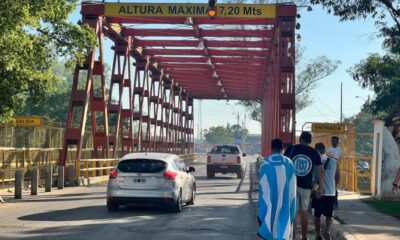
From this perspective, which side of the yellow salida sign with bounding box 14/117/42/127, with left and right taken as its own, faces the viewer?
front

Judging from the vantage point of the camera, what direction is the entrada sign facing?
facing the viewer

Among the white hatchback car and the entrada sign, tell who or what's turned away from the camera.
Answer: the white hatchback car

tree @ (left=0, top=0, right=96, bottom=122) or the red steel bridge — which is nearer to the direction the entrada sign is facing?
the tree

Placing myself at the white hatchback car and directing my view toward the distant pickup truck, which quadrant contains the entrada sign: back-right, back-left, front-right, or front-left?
front-right

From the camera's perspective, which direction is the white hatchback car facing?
away from the camera

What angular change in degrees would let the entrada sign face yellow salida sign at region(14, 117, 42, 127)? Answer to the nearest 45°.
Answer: approximately 90° to its right

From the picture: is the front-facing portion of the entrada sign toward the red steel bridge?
no

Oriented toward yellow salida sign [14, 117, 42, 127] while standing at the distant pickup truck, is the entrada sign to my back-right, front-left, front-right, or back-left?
front-left

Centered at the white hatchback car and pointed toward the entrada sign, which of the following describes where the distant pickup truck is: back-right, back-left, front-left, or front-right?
front-left
